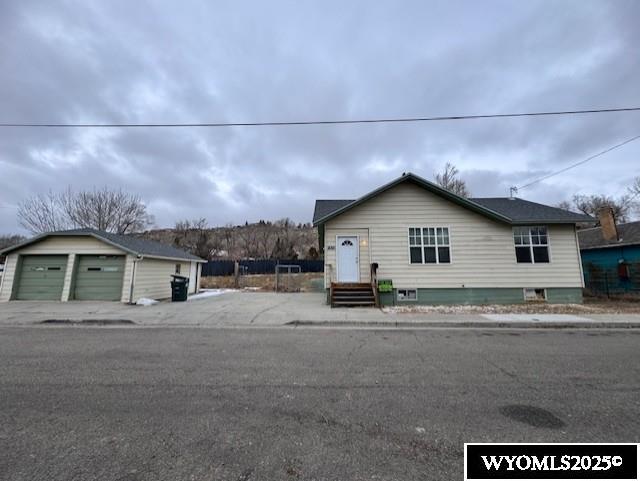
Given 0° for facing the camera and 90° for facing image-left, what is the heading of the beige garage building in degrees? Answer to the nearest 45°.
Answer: approximately 0°

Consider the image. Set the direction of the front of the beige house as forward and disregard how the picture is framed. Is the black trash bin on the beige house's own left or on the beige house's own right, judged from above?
on the beige house's own right

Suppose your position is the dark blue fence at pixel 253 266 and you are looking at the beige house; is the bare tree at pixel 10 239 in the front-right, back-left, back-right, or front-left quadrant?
back-right

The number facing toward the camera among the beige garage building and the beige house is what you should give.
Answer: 2

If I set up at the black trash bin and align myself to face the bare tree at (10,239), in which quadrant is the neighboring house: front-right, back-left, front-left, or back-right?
back-right

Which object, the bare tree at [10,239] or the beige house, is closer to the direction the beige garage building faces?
the beige house

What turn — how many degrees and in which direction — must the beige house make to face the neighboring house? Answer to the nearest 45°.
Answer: approximately 135° to its left

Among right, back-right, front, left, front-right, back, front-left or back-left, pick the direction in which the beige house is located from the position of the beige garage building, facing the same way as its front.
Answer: front-left

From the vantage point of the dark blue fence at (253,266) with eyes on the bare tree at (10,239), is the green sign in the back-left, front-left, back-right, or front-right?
back-left

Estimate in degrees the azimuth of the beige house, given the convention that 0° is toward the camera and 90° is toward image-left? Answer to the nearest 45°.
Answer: approximately 0°

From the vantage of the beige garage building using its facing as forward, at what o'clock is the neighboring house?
The neighboring house is roughly at 10 o'clock from the beige garage building.

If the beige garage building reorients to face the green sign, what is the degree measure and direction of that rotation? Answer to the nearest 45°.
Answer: approximately 45° to its left

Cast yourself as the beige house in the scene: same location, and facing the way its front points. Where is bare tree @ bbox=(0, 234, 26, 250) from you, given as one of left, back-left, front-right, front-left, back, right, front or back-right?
right
